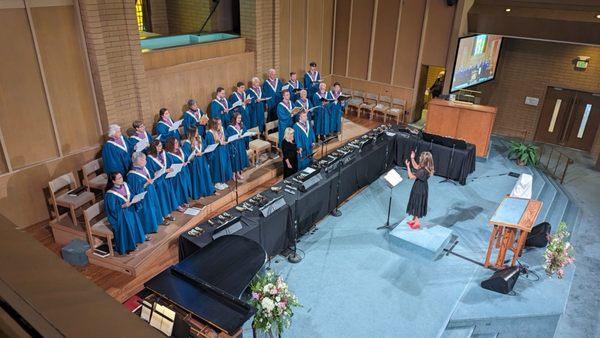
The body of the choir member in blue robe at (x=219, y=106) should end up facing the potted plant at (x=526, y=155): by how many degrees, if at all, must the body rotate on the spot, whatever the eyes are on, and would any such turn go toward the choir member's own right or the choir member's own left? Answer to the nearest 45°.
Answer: approximately 45° to the choir member's own left

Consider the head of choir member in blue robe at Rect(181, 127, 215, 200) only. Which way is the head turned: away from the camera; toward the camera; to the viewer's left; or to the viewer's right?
to the viewer's right

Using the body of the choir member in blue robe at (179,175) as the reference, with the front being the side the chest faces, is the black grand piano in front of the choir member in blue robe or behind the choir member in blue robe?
in front

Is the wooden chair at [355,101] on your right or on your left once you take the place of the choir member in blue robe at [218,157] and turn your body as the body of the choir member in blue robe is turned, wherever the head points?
on your left

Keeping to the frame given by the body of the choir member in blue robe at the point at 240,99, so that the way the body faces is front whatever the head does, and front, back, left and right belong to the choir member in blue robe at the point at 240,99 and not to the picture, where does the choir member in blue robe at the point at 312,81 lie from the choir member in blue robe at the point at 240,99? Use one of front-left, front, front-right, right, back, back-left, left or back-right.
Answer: left

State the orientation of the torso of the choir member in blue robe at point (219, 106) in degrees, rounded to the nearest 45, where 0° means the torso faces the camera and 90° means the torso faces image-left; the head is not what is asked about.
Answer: approximately 315°

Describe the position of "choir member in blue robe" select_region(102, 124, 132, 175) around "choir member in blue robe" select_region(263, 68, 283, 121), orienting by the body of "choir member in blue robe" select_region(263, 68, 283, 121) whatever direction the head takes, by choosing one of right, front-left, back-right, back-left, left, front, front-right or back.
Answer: right

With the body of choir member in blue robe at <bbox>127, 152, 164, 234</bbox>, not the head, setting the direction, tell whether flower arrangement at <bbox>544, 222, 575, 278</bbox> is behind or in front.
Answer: in front
